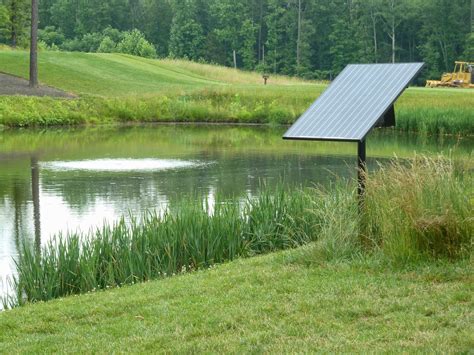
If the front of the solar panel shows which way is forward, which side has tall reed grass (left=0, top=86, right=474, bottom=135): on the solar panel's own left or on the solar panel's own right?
on the solar panel's own right

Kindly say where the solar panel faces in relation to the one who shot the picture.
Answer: facing the viewer and to the left of the viewer
